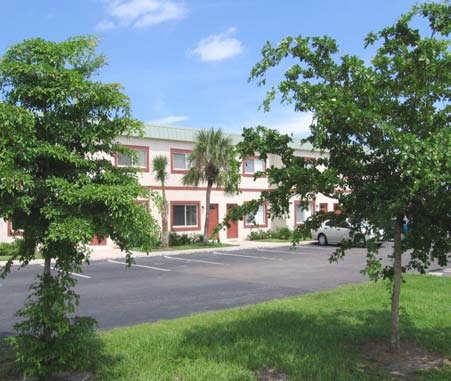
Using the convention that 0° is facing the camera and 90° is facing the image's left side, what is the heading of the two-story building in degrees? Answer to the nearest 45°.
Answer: approximately 315°

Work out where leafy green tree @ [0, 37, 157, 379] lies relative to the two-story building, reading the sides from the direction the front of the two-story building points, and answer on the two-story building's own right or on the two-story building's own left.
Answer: on the two-story building's own right

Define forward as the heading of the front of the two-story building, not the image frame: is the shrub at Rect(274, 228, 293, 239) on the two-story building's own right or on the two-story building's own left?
on the two-story building's own left

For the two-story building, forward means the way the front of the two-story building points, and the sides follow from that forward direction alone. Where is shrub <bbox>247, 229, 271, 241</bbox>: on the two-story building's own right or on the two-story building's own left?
on the two-story building's own left

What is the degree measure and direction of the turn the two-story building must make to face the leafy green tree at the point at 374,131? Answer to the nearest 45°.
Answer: approximately 45° to its right
